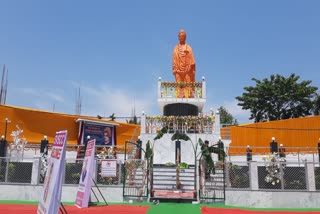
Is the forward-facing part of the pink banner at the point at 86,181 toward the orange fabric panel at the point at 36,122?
no

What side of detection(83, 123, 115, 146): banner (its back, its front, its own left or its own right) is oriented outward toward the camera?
front

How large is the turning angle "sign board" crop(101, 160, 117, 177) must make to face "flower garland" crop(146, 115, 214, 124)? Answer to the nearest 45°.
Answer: approximately 135° to its left

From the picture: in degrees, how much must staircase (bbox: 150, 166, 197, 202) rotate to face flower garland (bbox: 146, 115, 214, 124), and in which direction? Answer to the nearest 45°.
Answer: approximately 180°

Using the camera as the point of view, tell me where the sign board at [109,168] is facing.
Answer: facing the viewer

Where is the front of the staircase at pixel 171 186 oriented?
toward the camera

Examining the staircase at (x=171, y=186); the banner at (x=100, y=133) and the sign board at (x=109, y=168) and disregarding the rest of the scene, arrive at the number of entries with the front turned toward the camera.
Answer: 3

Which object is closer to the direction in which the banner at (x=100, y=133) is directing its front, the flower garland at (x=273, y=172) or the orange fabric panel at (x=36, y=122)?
the flower garland

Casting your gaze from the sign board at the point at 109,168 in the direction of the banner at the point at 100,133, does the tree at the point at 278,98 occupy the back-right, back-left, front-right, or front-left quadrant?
front-right

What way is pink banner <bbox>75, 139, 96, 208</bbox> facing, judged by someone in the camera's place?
facing the viewer and to the left of the viewer

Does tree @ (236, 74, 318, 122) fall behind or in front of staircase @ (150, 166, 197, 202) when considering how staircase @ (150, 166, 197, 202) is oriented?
behind

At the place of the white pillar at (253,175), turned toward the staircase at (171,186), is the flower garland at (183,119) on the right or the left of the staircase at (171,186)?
right

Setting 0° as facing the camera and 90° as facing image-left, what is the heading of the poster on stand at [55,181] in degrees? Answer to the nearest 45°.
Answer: approximately 45°
